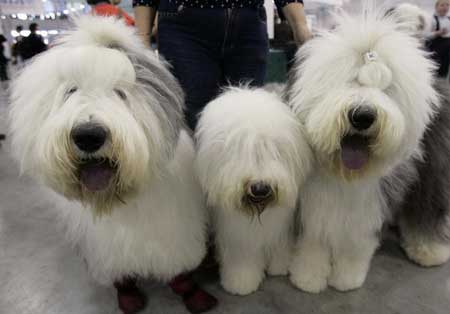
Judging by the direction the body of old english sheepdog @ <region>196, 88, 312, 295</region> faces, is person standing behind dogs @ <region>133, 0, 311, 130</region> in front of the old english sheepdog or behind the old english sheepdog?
behind

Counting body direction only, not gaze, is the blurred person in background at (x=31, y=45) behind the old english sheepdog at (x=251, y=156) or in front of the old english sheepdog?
behind

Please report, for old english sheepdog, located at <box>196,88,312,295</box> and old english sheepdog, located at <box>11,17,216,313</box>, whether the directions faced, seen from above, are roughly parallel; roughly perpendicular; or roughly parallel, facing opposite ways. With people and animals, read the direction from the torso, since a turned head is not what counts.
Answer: roughly parallel

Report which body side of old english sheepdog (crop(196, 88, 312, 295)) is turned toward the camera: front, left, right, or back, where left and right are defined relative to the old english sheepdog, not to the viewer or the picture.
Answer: front

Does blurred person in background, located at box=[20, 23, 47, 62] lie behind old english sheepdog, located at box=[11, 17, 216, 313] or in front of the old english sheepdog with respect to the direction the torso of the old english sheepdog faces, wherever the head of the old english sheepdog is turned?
behind

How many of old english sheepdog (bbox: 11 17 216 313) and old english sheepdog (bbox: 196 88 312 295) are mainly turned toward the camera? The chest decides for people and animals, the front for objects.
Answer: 2

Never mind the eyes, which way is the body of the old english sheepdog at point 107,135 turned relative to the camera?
toward the camera
